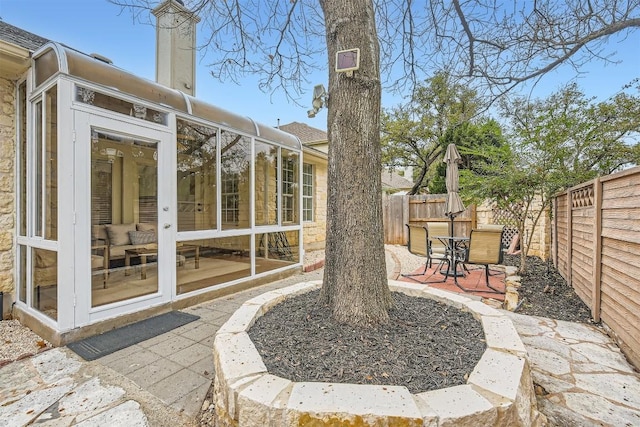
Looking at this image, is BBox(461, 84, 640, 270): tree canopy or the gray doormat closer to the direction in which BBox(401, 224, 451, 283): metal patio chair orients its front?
the tree canopy

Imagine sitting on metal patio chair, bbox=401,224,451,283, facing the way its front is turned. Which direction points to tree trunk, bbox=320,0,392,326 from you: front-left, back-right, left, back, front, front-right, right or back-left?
back-right

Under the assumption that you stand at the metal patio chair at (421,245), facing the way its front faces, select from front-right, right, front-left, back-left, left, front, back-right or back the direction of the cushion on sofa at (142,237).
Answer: back

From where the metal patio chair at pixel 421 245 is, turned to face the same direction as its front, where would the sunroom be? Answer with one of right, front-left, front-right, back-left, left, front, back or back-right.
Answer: back

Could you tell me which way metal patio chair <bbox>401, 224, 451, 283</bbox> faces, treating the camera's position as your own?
facing away from the viewer and to the right of the viewer

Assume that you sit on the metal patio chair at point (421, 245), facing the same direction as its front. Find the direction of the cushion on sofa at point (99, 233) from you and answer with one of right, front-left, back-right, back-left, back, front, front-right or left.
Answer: back

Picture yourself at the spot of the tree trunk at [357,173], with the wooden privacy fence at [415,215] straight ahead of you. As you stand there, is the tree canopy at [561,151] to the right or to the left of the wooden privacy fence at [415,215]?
right

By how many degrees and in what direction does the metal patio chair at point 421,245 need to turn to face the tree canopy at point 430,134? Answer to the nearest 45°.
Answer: approximately 45° to its left

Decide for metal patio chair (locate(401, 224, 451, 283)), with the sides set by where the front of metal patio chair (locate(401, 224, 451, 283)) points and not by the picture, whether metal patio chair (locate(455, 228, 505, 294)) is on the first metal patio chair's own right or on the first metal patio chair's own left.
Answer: on the first metal patio chair's own right

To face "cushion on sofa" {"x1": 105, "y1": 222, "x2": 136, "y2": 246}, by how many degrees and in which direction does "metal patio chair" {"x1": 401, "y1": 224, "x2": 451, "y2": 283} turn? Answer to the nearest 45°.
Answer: approximately 180°

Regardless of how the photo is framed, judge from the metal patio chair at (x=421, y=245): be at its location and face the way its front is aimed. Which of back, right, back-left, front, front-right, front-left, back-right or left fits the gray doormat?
back

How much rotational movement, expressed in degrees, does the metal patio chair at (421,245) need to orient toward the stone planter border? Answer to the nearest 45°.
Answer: approximately 135° to its right
